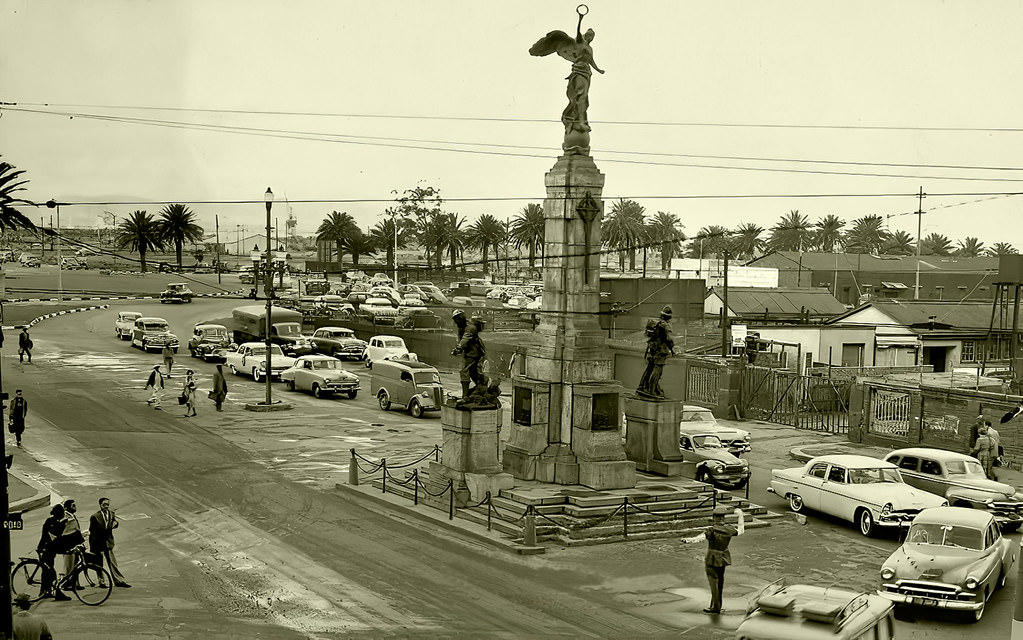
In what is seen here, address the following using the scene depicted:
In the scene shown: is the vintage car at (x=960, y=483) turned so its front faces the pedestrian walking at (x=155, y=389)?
no

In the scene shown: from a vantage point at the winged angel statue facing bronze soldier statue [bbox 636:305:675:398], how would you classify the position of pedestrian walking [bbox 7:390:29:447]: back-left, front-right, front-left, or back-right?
back-left

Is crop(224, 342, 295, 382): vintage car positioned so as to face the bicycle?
no

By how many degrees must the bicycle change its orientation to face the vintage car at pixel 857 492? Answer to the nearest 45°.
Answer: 0° — it already faces it

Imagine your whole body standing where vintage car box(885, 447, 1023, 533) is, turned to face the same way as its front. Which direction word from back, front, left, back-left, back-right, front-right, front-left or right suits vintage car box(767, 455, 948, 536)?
right

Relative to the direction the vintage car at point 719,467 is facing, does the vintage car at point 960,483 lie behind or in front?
in front

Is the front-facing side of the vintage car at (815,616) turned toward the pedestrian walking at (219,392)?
no

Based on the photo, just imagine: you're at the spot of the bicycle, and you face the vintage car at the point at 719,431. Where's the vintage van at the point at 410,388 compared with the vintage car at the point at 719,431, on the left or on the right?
left

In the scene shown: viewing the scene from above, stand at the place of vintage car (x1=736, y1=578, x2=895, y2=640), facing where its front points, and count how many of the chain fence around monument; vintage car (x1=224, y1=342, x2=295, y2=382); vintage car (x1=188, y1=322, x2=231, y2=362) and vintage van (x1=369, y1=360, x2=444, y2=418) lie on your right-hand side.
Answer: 4

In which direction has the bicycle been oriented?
to the viewer's right

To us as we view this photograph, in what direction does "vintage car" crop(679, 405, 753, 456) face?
facing the viewer and to the right of the viewer

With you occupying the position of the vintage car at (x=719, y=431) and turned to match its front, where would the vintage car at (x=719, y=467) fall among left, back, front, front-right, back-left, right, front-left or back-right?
front-right
